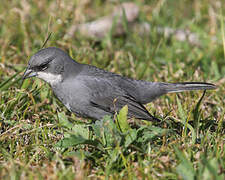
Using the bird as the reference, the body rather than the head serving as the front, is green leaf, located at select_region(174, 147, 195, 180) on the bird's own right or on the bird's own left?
on the bird's own left

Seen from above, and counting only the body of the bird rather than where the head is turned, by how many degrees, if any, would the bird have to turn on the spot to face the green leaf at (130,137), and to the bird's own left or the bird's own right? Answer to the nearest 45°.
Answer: approximately 135° to the bird's own left

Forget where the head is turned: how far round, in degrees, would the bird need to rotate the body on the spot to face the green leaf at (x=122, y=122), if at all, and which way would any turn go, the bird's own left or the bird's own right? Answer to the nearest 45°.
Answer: approximately 135° to the bird's own left

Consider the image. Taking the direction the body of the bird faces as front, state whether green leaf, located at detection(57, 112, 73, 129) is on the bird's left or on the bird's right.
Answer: on the bird's left

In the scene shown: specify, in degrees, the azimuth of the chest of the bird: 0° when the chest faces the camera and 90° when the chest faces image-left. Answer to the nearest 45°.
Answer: approximately 90°

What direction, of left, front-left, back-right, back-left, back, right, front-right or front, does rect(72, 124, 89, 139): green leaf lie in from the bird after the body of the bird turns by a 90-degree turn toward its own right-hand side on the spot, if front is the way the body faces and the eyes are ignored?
back
